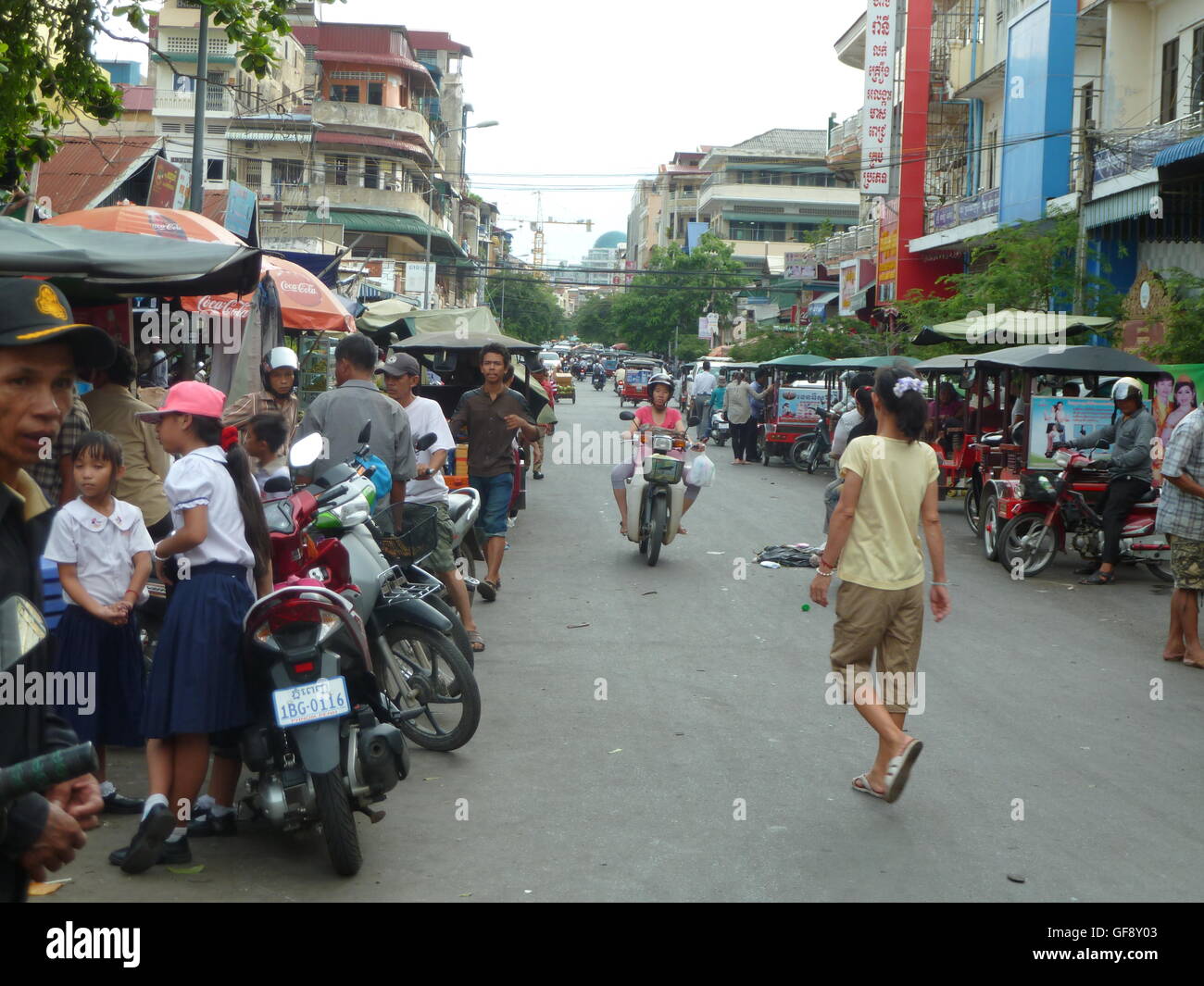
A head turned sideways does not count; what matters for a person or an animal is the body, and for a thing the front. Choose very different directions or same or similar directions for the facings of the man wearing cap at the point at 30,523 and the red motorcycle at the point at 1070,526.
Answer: very different directions

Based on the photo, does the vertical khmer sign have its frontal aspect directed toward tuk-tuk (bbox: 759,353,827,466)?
yes

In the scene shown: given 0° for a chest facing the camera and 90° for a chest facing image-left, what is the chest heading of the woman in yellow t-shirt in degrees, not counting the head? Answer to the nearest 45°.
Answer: approximately 135°

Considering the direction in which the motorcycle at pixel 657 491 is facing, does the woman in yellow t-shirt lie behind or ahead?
ahead

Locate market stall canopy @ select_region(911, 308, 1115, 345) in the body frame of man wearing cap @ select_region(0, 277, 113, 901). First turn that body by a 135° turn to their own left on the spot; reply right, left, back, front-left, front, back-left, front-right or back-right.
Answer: front-right

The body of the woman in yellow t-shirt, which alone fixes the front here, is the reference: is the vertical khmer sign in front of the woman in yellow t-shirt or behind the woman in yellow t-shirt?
in front

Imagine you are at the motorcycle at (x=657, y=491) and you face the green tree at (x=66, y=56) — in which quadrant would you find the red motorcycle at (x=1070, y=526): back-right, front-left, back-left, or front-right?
back-left

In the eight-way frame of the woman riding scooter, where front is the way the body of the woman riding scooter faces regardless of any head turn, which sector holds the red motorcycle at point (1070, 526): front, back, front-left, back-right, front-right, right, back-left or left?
left

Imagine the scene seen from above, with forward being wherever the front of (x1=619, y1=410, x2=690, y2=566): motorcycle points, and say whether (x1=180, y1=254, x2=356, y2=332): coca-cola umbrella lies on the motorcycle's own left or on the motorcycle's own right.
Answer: on the motorcycle's own right

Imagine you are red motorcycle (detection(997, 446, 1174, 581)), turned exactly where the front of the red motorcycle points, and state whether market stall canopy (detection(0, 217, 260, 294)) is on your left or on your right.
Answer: on your left

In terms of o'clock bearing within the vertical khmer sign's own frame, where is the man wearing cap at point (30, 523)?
The man wearing cap is roughly at 12 o'clock from the vertical khmer sign.
